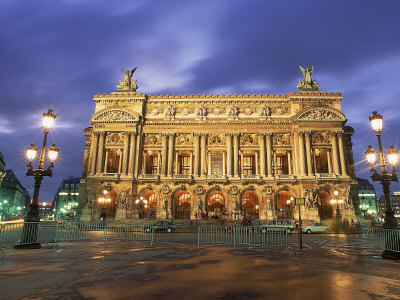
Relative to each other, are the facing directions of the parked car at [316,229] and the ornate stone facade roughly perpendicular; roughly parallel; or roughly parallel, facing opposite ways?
roughly perpendicular

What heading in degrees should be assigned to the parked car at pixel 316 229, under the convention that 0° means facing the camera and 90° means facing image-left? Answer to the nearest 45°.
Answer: approximately 90°

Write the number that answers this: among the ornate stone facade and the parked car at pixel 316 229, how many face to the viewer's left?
1

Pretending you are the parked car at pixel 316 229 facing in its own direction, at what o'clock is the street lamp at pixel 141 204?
The street lamp is roughly at 12 o'clock from the parked car.

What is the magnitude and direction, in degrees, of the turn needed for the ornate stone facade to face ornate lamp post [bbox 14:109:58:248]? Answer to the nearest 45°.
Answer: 0° — it already faces it

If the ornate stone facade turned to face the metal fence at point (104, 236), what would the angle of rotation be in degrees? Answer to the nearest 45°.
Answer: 0° — it already faces it

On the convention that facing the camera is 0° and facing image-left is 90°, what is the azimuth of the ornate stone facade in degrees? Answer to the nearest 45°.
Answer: approximately 0°
